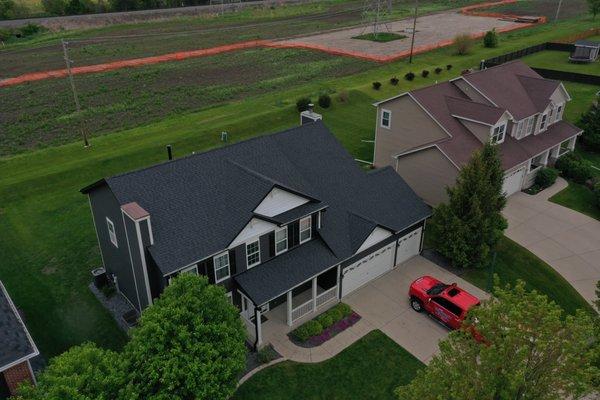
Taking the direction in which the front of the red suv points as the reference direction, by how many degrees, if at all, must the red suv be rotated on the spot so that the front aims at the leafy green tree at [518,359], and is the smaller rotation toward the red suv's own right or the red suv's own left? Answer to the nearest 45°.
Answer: approximately 135° to the red suv's own left

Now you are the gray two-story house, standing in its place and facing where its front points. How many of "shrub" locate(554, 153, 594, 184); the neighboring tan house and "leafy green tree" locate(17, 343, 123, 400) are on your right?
1

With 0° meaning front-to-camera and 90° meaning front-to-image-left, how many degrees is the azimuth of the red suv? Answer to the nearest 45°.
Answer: approximately 135°

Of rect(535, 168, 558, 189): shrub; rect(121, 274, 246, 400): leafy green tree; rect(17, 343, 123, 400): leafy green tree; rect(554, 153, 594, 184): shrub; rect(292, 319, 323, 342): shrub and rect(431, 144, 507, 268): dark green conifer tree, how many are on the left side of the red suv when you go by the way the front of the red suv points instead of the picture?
3

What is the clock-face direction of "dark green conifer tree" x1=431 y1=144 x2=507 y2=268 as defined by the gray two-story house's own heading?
The dark green conifer tree is roughly at 10 o'clock from the gray two-story house.

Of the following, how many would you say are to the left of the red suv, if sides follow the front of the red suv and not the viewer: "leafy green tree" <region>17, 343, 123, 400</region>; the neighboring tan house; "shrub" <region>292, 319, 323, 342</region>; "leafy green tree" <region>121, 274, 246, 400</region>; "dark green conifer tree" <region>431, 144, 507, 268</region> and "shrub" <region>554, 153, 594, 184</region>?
3

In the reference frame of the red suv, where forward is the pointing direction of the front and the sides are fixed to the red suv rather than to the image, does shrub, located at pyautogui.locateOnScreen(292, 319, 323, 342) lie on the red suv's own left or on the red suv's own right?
on the red suv's own left

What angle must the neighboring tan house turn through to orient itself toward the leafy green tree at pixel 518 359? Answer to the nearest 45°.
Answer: approximately 45° to its right

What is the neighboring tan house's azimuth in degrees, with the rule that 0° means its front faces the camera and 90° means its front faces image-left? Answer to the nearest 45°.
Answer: approximately 315°

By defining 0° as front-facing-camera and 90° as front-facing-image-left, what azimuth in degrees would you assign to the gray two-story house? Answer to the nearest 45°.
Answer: approximately 315°

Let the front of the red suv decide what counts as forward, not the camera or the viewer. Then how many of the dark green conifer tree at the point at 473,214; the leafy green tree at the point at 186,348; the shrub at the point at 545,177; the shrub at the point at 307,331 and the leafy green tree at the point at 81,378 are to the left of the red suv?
3

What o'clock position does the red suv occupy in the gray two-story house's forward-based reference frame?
The red suv is roughly at 11 o'clock from the gray two-story house.

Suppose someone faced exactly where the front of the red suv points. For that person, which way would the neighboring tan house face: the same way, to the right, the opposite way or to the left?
the opposite way

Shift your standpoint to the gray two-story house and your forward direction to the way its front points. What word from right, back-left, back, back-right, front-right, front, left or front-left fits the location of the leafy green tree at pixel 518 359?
front

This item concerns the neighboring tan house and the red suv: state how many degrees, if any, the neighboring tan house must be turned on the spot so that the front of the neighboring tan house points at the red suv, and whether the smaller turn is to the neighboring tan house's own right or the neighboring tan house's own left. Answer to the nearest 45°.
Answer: approximately 45° to the neighboring tan house's own right

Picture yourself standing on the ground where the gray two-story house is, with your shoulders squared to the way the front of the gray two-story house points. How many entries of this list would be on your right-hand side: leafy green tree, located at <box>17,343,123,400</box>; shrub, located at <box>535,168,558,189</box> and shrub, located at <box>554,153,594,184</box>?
1

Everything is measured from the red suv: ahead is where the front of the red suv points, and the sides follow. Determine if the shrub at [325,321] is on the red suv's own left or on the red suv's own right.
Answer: on the red suv's own left

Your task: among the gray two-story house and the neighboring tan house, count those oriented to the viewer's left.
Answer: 0

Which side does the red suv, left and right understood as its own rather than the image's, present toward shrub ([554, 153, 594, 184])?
right

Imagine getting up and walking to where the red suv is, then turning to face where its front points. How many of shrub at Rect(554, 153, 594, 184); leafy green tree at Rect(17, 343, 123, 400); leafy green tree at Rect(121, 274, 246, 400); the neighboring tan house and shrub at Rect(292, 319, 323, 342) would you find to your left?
3
